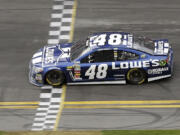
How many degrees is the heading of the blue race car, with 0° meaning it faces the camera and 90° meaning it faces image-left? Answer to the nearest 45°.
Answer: approximately 90°
